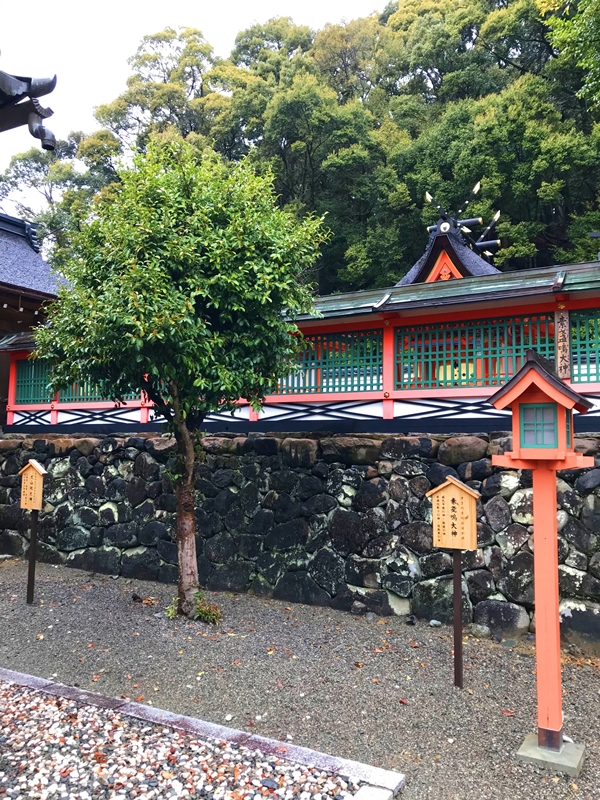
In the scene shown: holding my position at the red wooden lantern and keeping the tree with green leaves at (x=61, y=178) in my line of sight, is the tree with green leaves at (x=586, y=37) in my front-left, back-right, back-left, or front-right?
front-right

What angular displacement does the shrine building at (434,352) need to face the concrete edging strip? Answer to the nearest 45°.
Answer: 0° — it already faces it

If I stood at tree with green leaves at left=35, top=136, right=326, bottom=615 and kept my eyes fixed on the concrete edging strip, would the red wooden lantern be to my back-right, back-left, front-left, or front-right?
front-left

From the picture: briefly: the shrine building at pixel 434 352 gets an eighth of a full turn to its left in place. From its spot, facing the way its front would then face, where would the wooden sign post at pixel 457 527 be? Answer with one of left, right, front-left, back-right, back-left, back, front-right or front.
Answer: front

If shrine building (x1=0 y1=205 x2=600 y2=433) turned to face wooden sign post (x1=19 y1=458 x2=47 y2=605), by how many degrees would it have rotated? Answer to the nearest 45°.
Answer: approximately 45° to its right

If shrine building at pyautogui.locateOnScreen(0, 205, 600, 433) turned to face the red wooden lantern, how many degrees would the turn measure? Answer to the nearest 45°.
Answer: approximately 45° to its left
